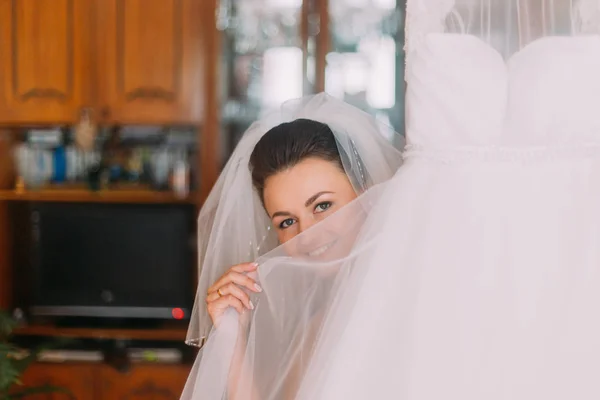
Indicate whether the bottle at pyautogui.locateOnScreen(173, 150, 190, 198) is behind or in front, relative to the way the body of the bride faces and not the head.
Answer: behind

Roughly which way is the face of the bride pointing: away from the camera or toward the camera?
toward the camera

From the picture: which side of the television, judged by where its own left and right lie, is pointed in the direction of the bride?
front

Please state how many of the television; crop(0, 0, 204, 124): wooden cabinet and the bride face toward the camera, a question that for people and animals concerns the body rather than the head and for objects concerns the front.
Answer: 3

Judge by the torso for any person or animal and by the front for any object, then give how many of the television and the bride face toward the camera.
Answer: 2

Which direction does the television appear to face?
toward the camera

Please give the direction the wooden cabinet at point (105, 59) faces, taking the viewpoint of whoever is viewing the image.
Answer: facing the viewer

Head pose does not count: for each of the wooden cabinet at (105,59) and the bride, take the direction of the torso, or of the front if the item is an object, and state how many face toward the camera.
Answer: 2
